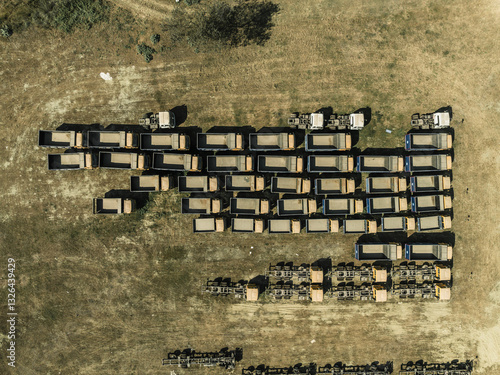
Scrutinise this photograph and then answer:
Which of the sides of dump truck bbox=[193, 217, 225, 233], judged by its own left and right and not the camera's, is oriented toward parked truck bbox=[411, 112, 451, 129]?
front

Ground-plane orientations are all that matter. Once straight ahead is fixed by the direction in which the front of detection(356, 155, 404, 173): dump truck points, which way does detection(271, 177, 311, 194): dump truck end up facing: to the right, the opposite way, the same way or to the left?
the same way

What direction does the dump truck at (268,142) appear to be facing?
to the viewer's right

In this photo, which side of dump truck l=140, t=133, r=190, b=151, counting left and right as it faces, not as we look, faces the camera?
right

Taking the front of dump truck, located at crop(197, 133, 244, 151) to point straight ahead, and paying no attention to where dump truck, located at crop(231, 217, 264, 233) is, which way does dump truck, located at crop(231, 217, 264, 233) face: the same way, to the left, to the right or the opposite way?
the same way

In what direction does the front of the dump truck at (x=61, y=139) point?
to the viewer's right

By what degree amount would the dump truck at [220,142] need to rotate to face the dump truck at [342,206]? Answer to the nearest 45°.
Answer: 0° — it already faces it

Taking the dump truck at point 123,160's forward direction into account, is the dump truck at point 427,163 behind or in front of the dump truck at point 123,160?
in front

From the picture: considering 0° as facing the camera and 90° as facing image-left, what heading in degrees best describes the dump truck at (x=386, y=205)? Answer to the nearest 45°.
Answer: approximately 270°

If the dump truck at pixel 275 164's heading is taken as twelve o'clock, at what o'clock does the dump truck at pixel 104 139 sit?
the dump truck at pixel 104 139 is roughly at 6 o'clock from the dump truck at pixel 275 164.

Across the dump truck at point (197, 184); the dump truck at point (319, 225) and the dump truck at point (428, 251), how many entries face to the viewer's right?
3

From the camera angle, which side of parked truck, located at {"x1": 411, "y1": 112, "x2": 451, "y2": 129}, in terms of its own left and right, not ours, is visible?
right

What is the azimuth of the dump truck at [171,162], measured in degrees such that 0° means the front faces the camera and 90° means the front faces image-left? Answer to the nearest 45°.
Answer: approximately 270°

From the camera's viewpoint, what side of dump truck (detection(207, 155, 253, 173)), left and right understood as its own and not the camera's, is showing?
right

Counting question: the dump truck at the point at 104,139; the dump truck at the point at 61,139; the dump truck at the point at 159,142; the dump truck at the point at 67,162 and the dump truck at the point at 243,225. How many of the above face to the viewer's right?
5

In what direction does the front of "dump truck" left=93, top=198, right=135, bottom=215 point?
to the viewer's right

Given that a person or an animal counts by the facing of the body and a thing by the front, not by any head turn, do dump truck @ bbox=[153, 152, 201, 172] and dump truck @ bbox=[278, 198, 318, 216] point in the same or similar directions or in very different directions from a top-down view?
same or similar directions

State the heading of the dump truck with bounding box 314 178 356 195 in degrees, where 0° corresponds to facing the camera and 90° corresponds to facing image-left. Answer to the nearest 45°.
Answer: approximately 270°
